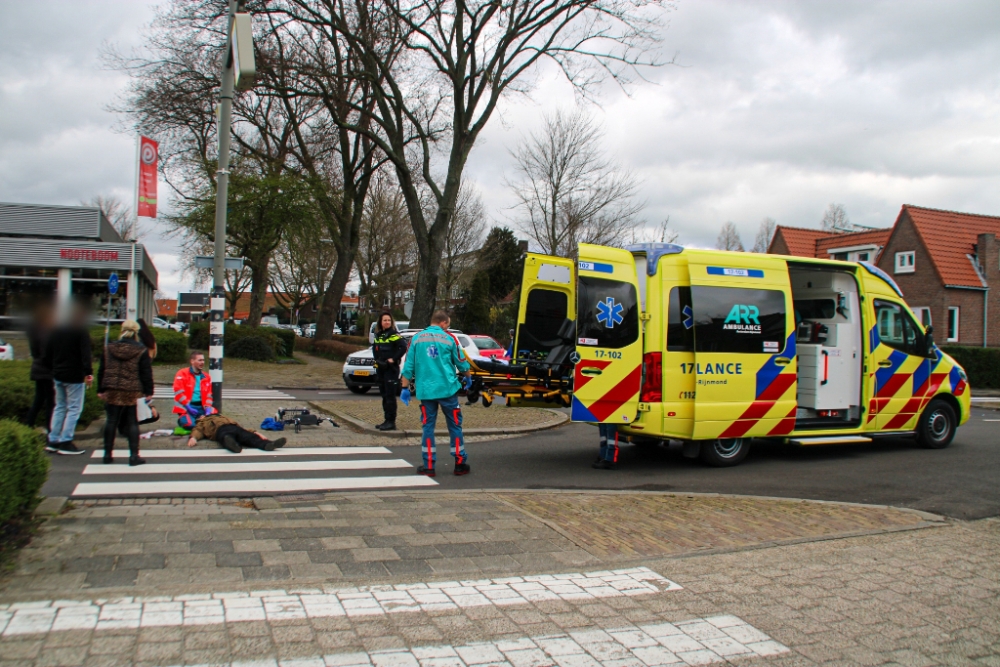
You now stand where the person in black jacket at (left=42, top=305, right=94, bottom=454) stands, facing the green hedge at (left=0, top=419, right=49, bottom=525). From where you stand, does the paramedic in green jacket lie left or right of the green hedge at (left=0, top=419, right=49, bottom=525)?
left

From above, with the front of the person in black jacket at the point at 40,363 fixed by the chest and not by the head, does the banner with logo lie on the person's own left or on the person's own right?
on the person's own left

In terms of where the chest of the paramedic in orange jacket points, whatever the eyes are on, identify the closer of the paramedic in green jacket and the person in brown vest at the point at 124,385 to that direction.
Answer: the paramedic in green jacket

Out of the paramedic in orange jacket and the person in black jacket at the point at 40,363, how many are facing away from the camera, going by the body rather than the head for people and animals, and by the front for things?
0

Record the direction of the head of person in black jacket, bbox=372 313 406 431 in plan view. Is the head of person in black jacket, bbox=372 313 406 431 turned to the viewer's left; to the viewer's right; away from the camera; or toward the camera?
toward the camera

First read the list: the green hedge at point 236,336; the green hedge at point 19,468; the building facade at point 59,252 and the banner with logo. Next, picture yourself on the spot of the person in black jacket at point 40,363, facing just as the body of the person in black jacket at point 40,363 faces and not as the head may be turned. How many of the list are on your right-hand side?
1
